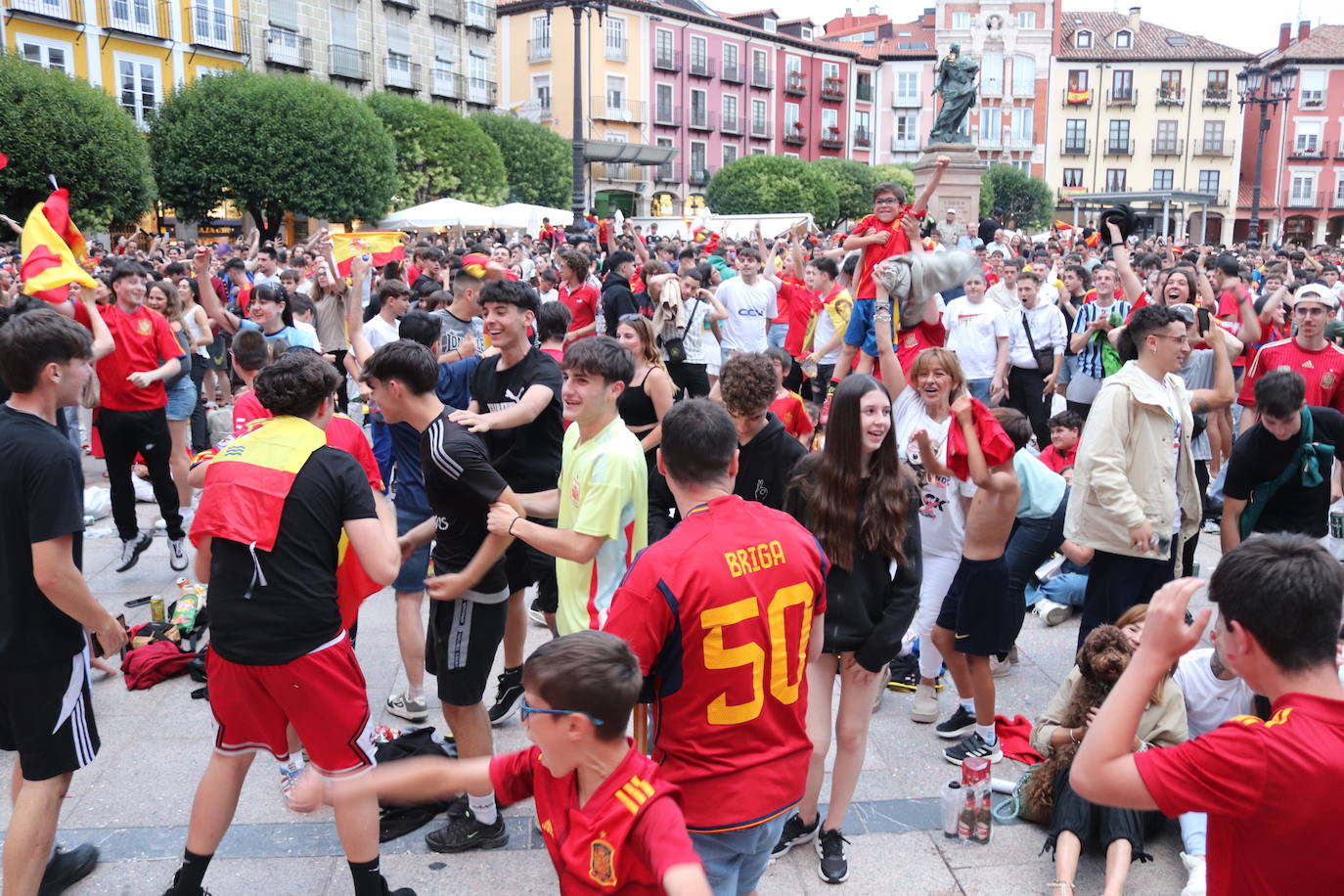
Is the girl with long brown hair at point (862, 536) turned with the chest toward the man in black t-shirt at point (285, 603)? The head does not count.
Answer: no

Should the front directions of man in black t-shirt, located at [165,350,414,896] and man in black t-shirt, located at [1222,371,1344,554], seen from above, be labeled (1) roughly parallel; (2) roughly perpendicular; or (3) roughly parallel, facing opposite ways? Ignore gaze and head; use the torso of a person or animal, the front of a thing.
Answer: roughly parallel, facing opposite ways

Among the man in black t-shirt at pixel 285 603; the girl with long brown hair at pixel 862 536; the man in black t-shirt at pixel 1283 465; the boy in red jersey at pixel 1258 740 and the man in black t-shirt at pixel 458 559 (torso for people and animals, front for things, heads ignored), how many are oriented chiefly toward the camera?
2

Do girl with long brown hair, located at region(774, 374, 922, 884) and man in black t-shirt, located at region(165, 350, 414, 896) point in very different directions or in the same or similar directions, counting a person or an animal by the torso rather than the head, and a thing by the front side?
very different directions

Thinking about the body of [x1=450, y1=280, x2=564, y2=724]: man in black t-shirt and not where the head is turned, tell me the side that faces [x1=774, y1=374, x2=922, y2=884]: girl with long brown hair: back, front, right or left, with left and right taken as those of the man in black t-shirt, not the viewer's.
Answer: left

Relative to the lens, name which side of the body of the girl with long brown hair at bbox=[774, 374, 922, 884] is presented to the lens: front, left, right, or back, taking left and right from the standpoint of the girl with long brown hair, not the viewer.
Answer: front

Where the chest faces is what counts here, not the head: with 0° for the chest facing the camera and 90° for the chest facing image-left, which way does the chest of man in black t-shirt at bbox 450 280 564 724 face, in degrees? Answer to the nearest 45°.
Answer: approximately 45°

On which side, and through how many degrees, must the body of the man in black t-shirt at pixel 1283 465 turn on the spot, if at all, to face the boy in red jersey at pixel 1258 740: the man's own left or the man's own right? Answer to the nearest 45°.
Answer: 0° — they already face them

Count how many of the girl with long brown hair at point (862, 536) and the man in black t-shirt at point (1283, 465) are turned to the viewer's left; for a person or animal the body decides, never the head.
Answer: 0

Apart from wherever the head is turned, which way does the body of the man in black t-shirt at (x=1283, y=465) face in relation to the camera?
toward the camera

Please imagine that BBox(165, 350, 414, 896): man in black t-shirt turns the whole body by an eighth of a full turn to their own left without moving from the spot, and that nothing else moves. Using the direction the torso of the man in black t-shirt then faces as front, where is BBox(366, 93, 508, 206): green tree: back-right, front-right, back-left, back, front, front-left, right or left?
front

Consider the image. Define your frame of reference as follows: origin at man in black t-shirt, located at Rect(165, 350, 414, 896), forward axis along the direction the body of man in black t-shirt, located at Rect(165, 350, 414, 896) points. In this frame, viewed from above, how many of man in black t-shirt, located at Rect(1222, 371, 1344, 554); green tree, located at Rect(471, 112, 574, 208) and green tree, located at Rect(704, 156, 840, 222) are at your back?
0

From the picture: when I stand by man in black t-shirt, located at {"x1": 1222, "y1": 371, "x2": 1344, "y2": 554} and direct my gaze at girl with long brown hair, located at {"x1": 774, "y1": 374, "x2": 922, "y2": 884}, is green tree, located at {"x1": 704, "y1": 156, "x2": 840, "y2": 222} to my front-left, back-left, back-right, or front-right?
back-right

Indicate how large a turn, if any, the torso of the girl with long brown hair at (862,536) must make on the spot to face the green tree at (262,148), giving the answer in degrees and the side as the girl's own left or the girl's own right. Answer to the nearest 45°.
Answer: approximately 135° to the girl's own right

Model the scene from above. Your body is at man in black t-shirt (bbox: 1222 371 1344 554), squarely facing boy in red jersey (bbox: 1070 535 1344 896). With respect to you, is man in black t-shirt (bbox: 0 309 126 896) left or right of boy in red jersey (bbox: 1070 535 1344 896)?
right
